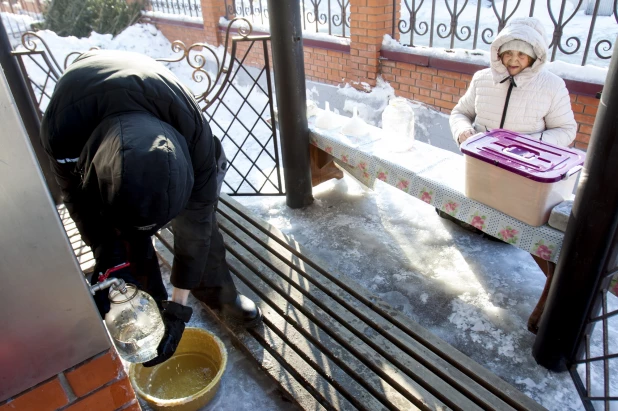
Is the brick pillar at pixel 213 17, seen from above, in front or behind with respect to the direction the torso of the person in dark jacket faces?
behind

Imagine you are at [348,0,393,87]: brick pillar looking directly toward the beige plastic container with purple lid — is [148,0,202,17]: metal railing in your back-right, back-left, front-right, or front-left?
back-right

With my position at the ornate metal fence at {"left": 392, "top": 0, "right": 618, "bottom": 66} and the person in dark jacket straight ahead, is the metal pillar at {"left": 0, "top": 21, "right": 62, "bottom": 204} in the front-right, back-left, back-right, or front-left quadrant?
front-right

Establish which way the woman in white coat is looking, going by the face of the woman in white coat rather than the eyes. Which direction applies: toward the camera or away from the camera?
toward the camera

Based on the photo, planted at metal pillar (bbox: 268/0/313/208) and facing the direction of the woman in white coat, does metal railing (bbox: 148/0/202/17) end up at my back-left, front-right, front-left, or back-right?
back-left
